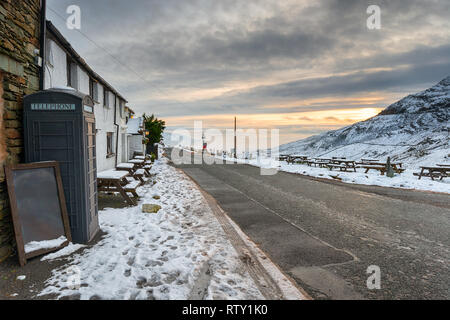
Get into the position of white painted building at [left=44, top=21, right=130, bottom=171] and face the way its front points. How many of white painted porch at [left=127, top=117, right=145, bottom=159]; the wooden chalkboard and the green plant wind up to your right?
1

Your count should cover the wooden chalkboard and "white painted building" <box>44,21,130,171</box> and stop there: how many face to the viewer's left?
0

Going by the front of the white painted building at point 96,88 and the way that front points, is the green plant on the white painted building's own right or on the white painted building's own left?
on the white painted building's own left

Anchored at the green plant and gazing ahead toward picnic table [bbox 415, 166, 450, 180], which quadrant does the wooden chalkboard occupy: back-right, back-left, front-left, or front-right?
front-right

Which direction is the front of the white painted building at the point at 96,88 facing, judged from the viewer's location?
facing to the right of the viewer

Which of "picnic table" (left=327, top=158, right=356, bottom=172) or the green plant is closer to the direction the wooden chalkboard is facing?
the picnic table

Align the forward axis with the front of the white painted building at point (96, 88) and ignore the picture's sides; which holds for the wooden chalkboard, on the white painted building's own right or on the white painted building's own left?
on the white painted building's own right

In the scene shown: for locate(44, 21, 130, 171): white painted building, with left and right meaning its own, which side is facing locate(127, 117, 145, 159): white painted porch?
left

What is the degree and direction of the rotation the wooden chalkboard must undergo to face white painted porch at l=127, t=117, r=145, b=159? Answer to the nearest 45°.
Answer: approximately 135° to its left

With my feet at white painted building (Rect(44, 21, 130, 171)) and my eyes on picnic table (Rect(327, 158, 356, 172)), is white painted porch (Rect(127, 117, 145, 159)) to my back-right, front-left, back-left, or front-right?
front-left

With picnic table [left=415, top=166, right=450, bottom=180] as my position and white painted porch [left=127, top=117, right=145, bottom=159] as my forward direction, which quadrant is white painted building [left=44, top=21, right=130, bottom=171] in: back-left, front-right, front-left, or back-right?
front-left

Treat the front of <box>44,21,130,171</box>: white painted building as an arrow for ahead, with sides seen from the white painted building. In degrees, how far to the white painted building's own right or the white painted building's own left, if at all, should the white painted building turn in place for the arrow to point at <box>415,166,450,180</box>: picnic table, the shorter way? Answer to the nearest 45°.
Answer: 0° — it already faces it

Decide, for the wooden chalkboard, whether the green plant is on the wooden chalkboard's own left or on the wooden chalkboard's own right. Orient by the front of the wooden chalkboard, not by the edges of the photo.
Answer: on the wooden chalkboard's own left

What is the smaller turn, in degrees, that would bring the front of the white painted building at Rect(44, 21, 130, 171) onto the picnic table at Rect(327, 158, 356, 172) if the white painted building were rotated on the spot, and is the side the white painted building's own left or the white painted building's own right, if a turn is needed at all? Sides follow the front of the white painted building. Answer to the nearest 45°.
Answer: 0° — it already faces it

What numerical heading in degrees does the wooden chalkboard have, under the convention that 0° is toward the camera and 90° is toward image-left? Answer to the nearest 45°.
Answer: approximately 315°
